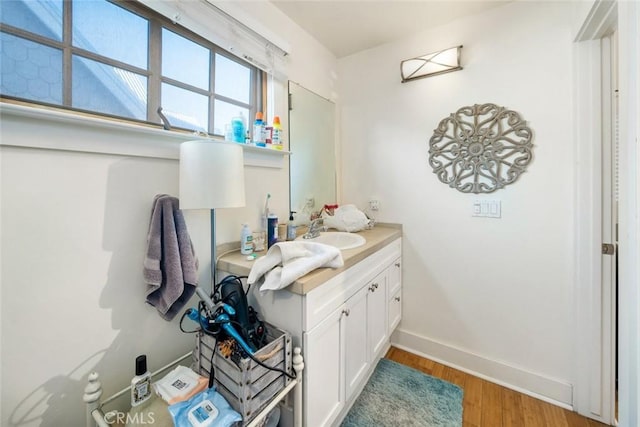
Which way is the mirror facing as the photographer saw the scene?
facing the viewer and to the right of the viewer

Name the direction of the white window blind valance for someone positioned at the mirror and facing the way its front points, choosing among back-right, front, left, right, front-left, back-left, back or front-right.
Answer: right

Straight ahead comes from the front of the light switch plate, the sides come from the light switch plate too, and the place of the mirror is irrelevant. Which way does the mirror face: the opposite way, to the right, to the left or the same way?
to the left

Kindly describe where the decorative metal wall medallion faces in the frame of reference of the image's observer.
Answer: facing the viewer

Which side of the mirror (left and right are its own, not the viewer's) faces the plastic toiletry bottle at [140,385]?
right

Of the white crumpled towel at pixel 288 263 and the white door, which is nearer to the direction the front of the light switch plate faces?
the white crumpled towel

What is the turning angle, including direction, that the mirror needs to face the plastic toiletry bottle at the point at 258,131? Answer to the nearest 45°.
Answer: approximately 90° to its right

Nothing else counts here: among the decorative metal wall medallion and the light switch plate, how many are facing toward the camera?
2

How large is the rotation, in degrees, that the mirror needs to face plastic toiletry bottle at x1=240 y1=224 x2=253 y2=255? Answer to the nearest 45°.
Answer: approximately 90° to its right

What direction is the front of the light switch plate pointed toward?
toward the camera

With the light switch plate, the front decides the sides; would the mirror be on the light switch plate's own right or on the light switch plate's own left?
on the light switch plate's own right

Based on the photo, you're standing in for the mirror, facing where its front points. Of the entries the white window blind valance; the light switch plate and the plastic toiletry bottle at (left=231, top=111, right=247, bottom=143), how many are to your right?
2

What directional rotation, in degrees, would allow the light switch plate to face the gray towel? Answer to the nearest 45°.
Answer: approximately 45° to its right

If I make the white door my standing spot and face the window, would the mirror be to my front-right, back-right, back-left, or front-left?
front-right

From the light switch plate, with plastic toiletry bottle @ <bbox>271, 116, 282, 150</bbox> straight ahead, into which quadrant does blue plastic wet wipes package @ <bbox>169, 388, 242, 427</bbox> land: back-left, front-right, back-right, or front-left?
front-left

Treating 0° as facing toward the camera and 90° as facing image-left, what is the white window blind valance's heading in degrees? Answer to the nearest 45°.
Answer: approximately 315°
